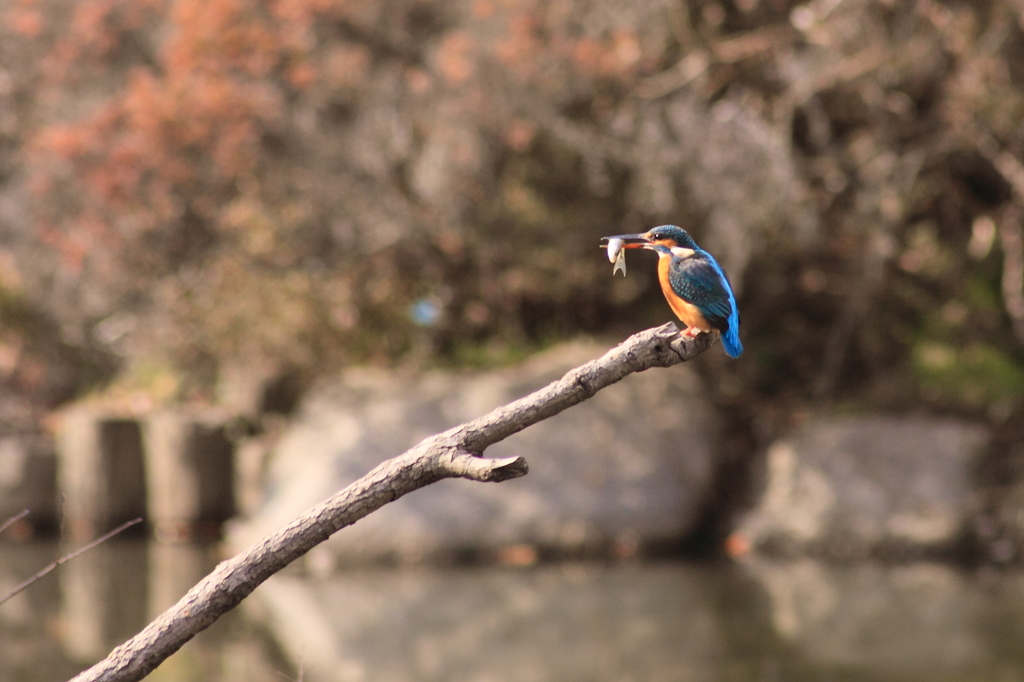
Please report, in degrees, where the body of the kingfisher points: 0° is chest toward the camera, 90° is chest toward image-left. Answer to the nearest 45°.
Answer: approximately 90°

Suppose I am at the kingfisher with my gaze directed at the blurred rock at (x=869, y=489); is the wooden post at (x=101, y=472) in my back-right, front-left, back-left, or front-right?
front-left

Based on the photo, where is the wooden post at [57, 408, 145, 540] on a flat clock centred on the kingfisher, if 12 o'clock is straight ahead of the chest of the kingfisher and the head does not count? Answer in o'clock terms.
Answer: The wooden post is roughly at 2 o'clock from the kingfisher.
